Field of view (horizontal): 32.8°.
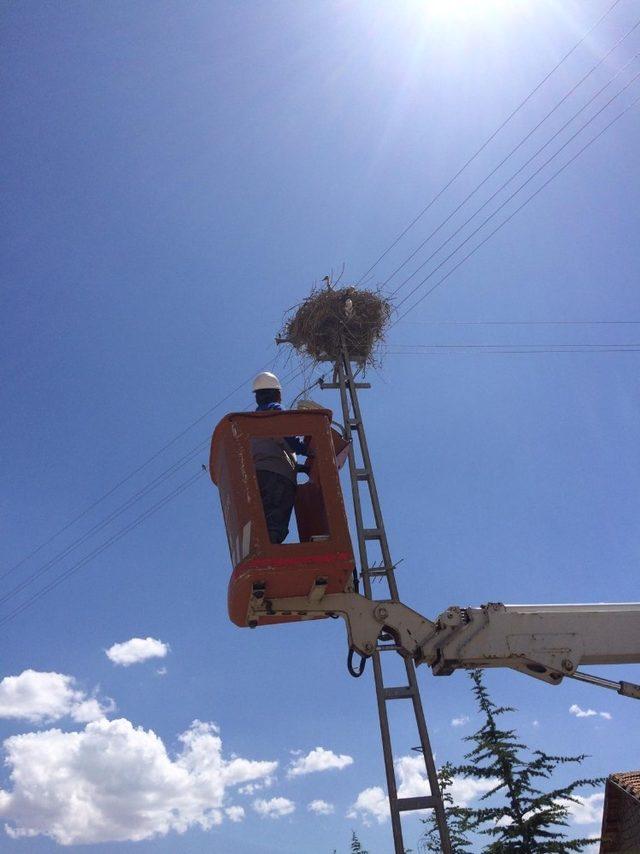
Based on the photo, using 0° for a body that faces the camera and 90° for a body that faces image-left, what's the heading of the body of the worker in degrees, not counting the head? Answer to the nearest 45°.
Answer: approximately 225°

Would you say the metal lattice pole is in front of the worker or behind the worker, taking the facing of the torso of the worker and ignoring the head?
in front
